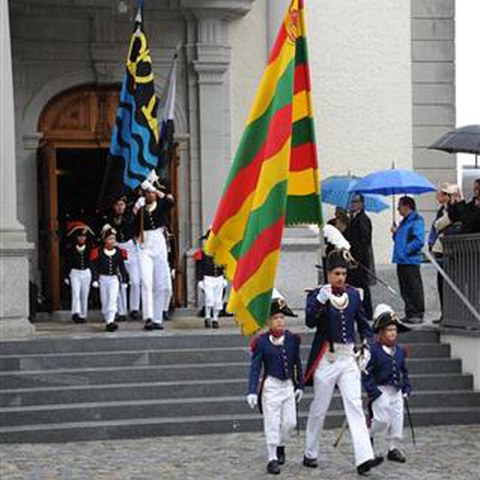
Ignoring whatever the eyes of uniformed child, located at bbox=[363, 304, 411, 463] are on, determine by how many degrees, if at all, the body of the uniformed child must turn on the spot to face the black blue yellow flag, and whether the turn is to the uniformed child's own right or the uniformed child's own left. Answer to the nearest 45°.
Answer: approximately 180°

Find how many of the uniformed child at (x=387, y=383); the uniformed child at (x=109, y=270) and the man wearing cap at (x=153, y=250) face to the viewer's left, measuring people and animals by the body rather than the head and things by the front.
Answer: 0

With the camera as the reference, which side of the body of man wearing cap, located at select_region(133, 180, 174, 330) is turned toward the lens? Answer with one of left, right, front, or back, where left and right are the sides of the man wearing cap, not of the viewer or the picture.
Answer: front

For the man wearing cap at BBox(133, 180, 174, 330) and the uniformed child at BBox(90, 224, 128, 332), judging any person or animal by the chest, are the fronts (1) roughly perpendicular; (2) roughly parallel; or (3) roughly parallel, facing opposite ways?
roughly parallel

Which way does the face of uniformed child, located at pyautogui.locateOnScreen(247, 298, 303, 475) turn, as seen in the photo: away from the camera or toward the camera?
toward the camera

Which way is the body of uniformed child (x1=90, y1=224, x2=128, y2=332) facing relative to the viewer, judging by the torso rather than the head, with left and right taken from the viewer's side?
facing the viewer

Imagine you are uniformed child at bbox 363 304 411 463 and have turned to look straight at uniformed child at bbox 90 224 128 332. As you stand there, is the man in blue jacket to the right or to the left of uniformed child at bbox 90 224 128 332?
right

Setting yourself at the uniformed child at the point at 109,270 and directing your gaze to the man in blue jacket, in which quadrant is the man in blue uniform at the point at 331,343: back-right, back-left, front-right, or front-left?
front-right

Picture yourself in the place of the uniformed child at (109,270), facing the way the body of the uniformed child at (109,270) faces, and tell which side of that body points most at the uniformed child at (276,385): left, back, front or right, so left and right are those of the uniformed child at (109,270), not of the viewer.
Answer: front

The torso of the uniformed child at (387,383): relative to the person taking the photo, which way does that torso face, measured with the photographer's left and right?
facing the viewer and to the right of the viewer

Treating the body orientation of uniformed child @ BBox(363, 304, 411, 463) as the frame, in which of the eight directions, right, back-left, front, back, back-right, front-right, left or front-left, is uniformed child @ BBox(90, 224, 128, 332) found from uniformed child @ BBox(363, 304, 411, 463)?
back
